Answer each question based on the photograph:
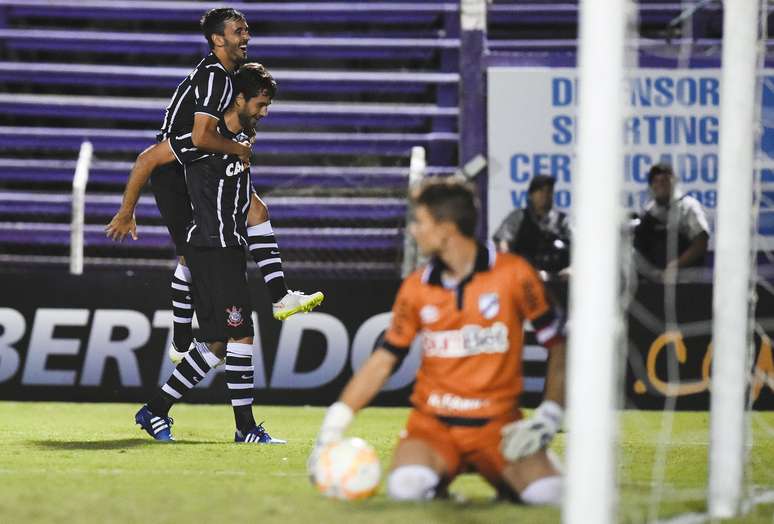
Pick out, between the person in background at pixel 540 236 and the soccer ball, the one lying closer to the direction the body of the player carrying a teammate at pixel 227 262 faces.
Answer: the soccer ball

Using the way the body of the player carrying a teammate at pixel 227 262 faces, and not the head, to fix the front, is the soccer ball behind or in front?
in front

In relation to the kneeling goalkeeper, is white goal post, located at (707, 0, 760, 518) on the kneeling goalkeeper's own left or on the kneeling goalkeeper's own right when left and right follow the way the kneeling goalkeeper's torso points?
on the kneeling goalkeeper's own left

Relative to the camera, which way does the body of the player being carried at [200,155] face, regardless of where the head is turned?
to the viewer's right

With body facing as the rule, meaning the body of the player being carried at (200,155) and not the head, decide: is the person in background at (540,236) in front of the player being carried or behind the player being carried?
in front

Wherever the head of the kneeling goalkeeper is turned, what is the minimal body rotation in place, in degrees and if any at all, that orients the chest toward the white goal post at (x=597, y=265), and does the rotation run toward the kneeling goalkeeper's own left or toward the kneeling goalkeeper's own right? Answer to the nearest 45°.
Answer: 0° — they already face it

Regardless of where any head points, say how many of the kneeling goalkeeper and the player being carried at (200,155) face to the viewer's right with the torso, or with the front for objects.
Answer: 1

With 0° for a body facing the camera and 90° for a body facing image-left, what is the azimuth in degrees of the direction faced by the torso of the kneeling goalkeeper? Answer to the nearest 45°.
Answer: approximately 0°

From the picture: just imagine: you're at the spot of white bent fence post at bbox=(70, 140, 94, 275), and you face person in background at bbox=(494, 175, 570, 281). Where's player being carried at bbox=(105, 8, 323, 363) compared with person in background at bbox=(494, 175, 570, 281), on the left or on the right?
right

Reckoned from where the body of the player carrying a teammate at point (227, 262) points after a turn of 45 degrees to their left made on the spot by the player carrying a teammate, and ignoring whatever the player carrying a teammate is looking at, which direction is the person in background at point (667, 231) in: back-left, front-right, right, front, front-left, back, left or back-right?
front-left

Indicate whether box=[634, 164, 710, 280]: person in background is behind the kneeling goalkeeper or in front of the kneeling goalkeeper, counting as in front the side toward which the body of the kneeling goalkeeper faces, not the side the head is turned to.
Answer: behind

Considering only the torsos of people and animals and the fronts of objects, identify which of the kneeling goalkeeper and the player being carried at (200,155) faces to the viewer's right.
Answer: the player being carried
